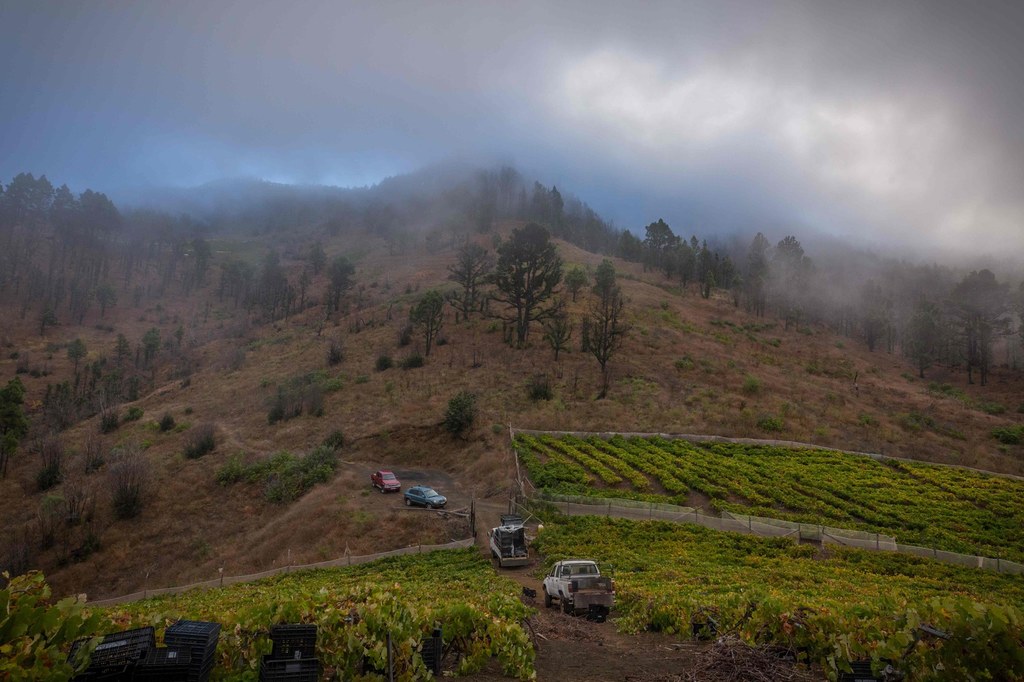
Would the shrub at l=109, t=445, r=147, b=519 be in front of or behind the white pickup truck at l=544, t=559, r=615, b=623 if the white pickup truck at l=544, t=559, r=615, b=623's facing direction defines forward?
in front

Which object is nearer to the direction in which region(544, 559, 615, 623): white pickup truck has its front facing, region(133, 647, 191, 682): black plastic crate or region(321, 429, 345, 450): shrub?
the shrub

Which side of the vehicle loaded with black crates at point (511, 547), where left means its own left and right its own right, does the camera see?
back

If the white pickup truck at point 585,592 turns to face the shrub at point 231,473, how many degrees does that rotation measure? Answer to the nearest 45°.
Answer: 0° — it already faces it

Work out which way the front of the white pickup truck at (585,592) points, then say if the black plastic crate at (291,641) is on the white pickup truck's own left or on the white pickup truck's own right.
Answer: on the white pickup truck's own left

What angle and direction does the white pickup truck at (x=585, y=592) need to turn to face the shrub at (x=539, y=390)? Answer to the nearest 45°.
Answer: approximately 45° to its right

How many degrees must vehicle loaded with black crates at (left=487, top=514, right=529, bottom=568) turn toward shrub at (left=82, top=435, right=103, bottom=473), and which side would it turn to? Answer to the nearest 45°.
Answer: approximately 45° to its left

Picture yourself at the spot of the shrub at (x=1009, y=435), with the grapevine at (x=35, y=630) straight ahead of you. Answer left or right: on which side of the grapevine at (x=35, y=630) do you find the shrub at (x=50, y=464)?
right

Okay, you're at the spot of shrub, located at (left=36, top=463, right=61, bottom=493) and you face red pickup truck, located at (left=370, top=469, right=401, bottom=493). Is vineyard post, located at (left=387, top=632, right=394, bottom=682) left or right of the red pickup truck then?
right

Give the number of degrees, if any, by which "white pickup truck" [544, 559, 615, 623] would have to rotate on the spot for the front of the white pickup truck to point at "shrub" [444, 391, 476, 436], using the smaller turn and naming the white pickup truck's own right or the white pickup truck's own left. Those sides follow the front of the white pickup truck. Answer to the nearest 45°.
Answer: approximately 45° to the white pickup truck's own right

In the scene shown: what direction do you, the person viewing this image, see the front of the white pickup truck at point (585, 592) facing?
facing away from the viewer and to the left of the viewer

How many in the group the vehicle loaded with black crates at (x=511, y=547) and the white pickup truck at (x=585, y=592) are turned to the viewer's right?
0
